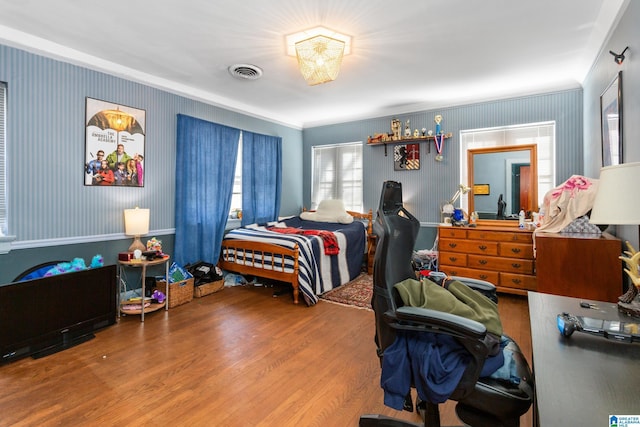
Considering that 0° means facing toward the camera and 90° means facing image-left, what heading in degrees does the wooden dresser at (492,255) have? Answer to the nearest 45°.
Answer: approximately 45°

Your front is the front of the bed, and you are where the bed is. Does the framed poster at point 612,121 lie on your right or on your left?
on your left

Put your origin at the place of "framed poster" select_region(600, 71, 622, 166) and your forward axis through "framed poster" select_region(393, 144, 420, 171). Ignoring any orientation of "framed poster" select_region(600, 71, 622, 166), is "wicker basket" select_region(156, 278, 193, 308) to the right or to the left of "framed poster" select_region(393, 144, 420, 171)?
left

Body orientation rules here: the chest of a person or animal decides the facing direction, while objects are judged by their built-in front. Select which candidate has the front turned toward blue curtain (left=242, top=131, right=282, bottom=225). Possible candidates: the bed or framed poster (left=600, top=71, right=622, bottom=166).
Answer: the framed poster

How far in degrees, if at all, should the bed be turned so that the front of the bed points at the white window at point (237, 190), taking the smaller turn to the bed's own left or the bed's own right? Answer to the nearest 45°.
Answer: approximately 90° to the bed's own right

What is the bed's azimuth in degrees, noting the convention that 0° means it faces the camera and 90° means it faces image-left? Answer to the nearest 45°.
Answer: approximately 45°

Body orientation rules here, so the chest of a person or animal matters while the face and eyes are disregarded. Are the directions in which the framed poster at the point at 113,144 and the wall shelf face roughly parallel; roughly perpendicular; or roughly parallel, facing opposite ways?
roughly perpendicular

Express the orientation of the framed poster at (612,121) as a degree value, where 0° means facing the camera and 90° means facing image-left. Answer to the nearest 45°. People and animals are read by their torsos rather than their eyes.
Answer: approximately 90°

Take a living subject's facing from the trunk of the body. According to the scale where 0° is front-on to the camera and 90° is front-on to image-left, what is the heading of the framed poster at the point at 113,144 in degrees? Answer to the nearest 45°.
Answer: approximately 315°

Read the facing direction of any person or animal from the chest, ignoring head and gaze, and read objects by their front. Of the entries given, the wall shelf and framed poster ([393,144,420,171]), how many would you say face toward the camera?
2

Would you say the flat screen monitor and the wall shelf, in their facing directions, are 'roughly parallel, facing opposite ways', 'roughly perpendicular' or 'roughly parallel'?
roughly perpendicular

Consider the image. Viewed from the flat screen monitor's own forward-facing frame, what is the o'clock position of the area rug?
The area rug is roughly at 11 o'clock from the flat screen monitor.

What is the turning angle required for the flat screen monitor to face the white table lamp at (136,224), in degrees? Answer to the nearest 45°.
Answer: approximately 90° to its left
